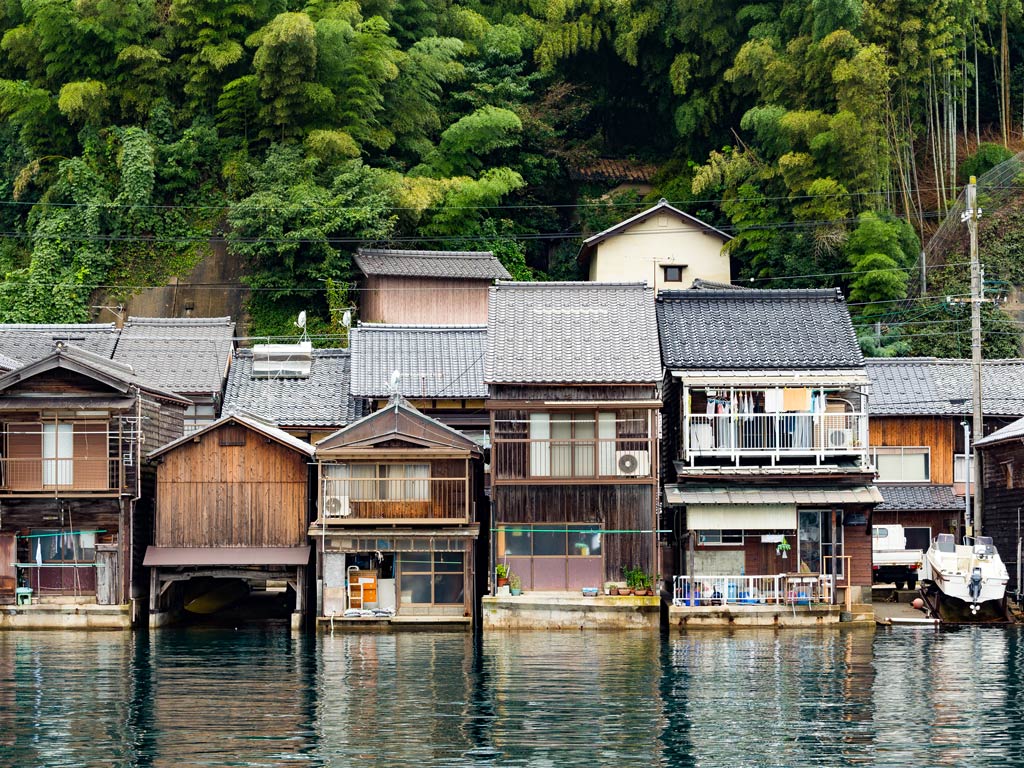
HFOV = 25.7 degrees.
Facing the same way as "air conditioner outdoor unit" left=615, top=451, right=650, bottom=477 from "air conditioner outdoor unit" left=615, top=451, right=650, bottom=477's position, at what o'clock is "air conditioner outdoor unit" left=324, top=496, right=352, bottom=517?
"air conditioner outdoor unit" left=324, top=496, right=352, bottom=517 is roughly at 3 o'clock from "air conditioner outdoor unit" left=615, top=451, right=650, bottom=477.

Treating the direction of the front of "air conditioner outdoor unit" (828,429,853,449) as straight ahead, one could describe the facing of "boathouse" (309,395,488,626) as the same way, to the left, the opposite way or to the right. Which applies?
the same way

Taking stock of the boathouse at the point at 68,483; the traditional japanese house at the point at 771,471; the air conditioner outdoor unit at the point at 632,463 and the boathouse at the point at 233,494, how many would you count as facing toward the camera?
4

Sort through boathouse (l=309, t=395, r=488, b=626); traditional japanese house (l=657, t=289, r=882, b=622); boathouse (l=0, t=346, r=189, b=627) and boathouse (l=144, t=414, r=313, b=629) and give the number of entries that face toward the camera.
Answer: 4

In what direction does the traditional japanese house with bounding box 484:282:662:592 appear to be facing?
toward the camera

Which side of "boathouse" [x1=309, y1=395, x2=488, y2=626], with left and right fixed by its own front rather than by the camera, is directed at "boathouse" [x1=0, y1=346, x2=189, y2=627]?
right

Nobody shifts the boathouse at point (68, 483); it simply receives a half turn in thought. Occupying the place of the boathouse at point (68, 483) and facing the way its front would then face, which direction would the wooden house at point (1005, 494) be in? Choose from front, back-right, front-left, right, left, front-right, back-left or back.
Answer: right

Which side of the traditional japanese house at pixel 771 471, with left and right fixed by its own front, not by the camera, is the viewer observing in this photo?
front

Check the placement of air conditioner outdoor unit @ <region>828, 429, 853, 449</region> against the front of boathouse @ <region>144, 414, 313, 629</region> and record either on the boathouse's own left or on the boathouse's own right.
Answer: on the boathouse's own left

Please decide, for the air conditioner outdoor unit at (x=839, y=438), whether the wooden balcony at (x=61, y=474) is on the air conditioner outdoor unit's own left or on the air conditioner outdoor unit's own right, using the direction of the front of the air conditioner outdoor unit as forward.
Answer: on the air conditioner outdoor unit's own right

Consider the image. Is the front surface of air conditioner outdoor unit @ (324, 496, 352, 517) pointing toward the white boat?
no

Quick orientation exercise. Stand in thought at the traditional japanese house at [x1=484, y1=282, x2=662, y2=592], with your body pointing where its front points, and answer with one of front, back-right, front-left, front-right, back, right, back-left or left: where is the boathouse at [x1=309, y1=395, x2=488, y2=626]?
right

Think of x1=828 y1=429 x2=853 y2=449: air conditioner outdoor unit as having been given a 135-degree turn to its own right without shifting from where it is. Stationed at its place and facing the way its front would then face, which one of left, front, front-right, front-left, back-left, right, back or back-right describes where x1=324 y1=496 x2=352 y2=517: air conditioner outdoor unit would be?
front-left

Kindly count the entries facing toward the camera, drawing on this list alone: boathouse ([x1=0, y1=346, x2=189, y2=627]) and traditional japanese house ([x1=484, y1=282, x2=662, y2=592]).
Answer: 2

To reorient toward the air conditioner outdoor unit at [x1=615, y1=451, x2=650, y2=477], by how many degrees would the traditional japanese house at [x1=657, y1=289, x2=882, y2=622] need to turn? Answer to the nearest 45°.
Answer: approximately 90° to its right

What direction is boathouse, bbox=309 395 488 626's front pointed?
toward the camera

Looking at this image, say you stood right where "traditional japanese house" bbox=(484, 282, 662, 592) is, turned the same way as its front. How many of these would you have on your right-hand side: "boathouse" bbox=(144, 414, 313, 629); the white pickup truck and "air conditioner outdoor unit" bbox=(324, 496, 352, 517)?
2

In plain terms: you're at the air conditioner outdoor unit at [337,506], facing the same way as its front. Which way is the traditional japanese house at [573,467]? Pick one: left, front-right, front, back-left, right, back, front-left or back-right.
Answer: left

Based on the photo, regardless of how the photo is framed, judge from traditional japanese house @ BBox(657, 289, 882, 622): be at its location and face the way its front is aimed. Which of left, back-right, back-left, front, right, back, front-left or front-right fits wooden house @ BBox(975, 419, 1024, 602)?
back-left

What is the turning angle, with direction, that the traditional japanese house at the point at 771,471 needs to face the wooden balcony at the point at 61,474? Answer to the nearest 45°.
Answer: approximately 90° to its right

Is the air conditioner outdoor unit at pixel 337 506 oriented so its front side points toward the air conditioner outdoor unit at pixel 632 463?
no
